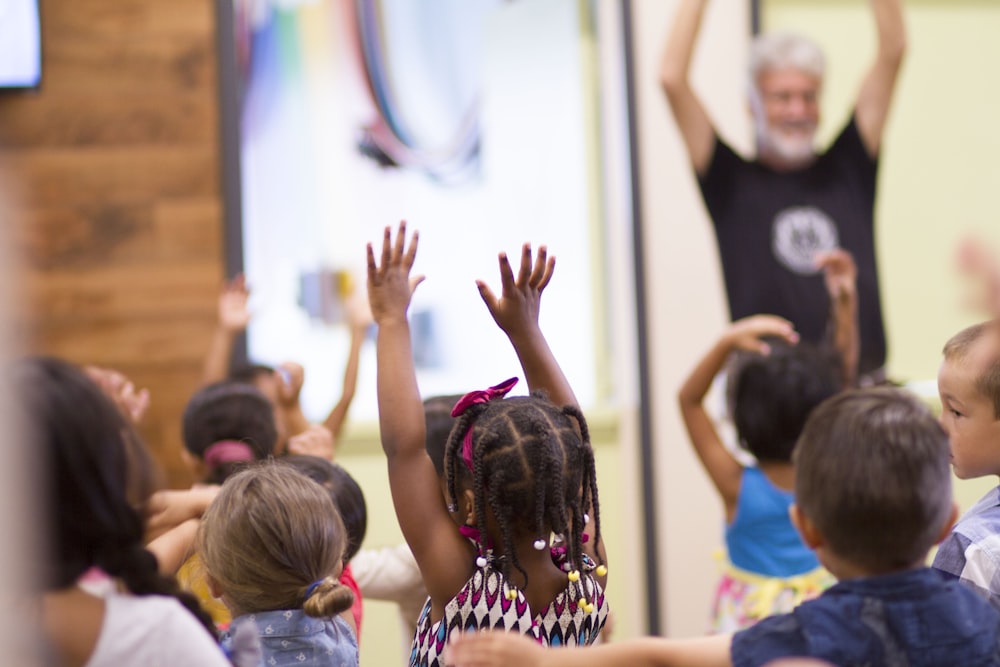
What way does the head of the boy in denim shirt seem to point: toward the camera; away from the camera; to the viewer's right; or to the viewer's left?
away from the camera

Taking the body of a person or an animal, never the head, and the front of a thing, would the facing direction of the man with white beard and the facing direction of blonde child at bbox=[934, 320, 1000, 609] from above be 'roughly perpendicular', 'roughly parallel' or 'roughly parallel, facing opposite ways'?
roughly perpendicular

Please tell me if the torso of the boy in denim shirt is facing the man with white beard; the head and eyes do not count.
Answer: yes

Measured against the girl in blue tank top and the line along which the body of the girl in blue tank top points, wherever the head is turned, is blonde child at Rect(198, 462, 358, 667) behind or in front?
behind

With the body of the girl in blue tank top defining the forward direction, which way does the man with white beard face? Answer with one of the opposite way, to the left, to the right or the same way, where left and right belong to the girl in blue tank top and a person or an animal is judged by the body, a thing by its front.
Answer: the opposite way

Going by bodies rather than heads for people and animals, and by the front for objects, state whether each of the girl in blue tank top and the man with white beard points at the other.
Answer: yes

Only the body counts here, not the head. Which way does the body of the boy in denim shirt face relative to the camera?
away from the camera

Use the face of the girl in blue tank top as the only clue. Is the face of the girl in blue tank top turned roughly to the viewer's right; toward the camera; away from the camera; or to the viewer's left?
away from the camera

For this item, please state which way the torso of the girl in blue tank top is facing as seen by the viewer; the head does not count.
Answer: away from the camera

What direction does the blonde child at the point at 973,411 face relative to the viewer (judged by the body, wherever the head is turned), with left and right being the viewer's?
facing to the left of the viewer
